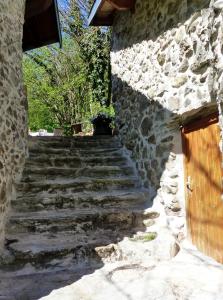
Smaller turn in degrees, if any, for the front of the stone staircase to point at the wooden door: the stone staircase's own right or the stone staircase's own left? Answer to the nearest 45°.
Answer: approximately 45° to the stone staircase's own left

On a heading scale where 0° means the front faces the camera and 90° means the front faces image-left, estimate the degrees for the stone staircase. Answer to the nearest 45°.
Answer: approximately 0°
